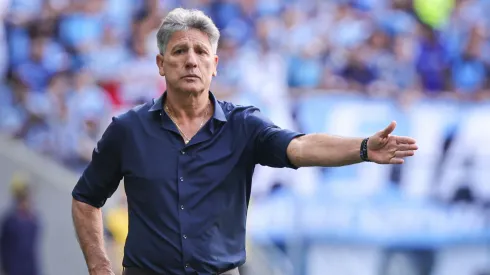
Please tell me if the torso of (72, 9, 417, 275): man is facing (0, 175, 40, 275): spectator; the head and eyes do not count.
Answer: no

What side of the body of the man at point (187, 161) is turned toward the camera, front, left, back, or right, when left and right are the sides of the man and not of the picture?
front

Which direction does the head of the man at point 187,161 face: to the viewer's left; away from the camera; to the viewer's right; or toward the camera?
toward the camera
